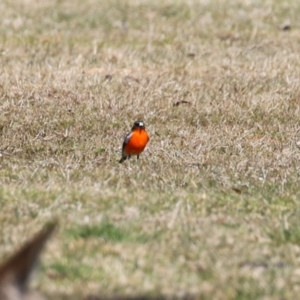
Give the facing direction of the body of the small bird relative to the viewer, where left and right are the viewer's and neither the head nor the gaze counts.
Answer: facing the viewer and to the right of the viewer
